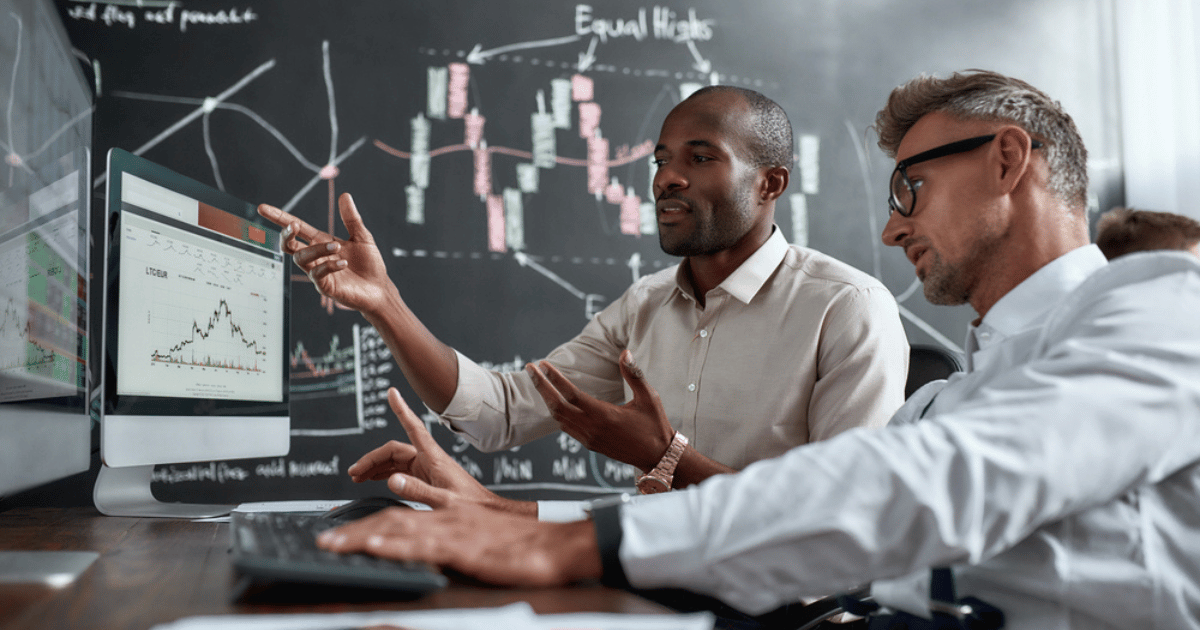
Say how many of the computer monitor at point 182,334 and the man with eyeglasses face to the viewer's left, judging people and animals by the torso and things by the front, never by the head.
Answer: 1

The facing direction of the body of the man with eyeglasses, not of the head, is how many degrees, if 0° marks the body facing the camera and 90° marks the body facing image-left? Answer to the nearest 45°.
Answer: approximately 90°

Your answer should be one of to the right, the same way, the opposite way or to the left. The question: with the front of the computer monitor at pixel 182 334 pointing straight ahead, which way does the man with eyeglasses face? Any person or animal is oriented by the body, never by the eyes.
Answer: the opposite way

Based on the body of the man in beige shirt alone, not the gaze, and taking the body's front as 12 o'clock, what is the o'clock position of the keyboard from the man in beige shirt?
The keyboard is roughly at 11 o'clock from the man in beige shirt.

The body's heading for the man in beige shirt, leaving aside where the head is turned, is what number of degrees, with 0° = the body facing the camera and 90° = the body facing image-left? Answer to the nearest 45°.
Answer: approximately 45°

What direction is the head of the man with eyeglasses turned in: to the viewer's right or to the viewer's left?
to the viewer's left

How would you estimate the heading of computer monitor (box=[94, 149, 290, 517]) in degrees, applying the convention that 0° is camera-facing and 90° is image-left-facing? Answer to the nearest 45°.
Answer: approximately 315°
